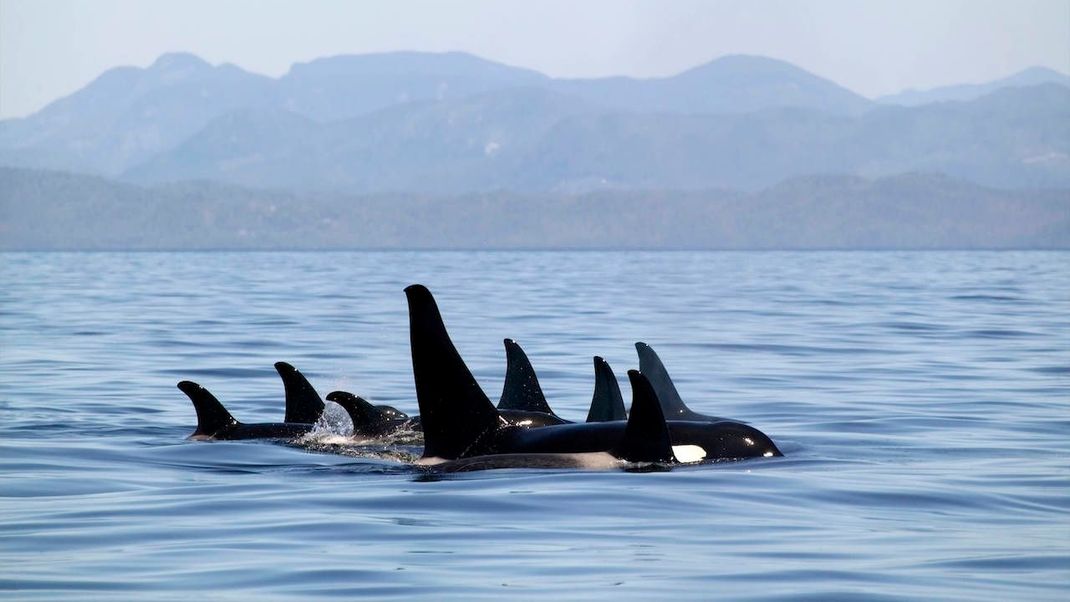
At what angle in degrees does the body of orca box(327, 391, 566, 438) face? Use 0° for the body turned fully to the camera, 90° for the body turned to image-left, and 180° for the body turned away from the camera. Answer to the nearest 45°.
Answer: approximately 270°

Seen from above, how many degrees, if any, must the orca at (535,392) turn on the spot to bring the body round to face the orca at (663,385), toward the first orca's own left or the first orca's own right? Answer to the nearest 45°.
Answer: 0° — it already faces it

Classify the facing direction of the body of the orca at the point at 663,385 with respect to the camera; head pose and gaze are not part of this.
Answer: to the viewer's right

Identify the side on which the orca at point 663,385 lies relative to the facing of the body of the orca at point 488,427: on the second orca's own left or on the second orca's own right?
on the second orca's own left

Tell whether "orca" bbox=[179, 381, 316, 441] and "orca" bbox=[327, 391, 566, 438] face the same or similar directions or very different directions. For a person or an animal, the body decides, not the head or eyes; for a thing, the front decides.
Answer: same or similar directions

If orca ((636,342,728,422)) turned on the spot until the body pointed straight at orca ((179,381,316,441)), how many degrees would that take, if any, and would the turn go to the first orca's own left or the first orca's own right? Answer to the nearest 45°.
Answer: approximately 180°

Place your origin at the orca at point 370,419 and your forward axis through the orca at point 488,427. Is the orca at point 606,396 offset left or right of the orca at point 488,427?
left

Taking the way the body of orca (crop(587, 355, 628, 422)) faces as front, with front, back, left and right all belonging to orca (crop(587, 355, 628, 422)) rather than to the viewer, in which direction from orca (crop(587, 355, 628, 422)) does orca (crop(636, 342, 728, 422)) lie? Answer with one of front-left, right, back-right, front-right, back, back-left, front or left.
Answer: front-left

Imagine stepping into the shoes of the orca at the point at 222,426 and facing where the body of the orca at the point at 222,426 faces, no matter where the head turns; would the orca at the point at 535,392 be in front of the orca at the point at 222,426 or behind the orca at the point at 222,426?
in front

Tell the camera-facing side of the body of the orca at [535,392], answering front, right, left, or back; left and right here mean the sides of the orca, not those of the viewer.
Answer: right

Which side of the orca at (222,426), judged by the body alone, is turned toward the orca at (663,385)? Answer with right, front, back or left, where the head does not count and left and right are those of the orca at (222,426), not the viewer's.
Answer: front

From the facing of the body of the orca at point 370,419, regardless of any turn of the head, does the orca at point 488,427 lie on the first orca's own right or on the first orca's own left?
on the first orca's own right

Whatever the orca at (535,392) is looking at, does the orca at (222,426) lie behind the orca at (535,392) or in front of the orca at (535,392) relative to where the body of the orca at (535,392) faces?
behind

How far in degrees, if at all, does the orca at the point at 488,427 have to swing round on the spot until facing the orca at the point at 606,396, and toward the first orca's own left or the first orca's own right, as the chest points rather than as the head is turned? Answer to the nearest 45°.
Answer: approximately 45° to the first orca's own left

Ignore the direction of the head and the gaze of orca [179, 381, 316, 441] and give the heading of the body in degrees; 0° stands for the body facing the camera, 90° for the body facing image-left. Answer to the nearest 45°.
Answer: approximately 270°
